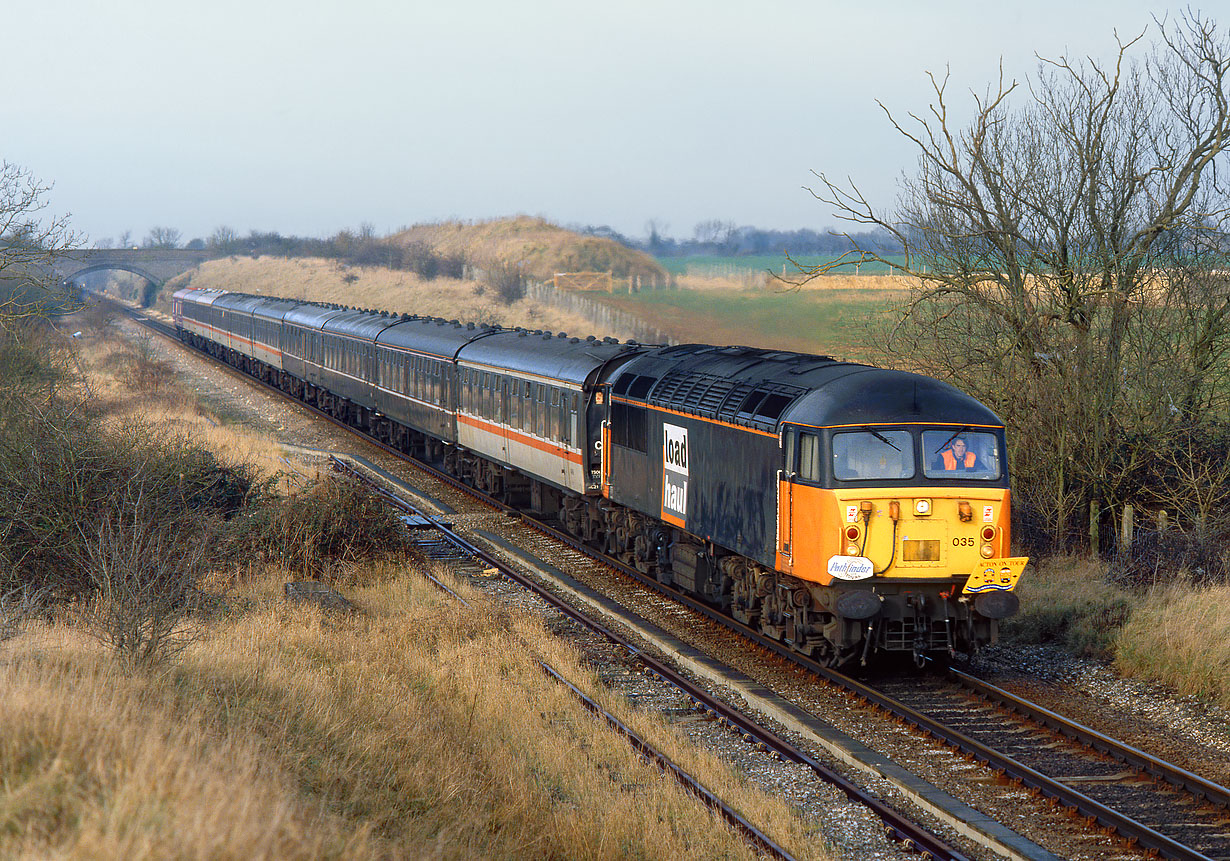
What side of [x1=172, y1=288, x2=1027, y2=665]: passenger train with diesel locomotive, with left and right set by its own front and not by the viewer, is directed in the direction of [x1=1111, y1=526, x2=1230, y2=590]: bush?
left

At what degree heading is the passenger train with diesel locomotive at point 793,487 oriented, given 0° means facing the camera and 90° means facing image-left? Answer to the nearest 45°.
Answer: approximately 315°

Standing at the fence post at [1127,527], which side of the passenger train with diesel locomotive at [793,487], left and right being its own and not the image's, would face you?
left

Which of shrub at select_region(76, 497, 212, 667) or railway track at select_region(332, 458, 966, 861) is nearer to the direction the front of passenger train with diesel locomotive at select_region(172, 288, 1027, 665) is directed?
the railway track

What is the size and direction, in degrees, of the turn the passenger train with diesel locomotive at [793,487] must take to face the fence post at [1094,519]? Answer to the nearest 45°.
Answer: approximately 90° to its left

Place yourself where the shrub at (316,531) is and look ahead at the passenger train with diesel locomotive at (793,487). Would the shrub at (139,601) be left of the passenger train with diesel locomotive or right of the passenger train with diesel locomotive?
right
